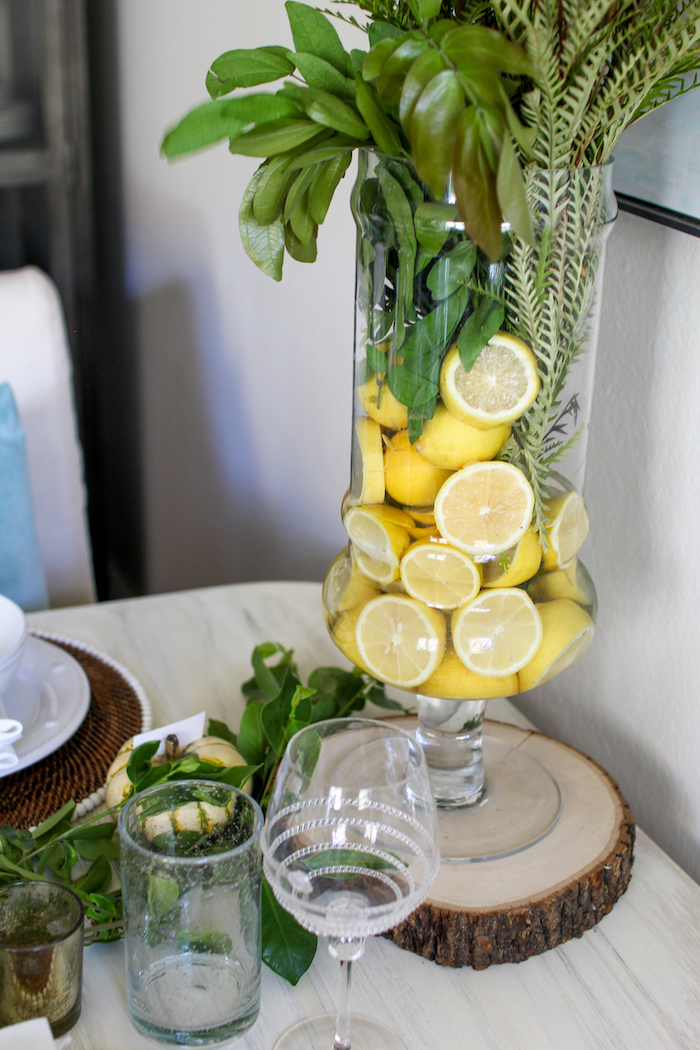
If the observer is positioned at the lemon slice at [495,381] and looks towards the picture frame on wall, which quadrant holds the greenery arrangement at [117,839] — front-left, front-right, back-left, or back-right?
back-left

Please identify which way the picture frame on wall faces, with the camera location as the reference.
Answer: facing the viewer and to the left of the viewer
